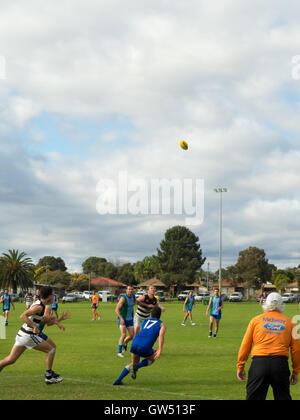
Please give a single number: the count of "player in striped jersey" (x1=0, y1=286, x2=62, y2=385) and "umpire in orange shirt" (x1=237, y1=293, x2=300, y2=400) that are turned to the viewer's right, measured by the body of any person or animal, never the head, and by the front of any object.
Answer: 1

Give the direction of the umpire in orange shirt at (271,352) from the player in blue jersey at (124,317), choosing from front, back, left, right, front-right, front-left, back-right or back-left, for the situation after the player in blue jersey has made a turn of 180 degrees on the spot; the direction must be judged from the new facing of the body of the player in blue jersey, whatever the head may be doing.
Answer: back-left

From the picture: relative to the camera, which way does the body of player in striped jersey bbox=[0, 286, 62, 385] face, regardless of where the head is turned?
to the viewer's right

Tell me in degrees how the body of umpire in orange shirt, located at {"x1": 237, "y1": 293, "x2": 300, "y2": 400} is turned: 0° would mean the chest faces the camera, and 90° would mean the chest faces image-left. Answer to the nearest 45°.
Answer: approximately 180°

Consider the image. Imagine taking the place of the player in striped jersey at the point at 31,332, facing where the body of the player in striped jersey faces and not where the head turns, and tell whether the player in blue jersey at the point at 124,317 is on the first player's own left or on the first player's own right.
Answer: on the first player's own left
